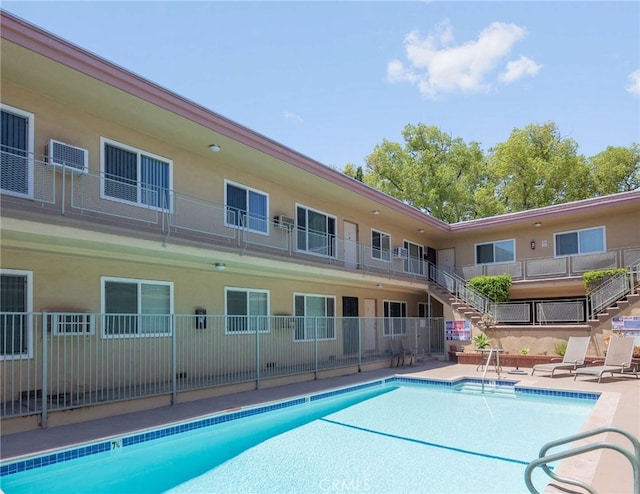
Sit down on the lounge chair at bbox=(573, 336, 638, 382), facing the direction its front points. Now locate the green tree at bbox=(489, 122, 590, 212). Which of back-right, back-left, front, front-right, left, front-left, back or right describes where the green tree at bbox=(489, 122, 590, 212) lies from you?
back-right

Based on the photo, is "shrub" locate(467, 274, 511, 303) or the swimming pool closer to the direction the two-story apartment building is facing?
the swimming pool

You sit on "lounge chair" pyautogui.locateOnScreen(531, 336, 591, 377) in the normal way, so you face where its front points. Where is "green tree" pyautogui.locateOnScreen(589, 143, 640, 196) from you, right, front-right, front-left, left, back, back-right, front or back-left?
back-right

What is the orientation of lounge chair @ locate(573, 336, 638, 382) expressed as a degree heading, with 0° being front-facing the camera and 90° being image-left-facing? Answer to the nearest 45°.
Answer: approximately 45°

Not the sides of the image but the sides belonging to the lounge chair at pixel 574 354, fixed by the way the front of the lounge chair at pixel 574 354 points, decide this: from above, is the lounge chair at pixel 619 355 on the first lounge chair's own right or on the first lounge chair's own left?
on the first lounge chair's own left

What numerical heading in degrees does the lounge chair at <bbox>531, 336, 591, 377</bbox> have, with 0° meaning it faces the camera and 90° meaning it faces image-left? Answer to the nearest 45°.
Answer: approximately 45°

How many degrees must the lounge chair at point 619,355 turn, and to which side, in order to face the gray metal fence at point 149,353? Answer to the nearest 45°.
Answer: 0° — it already faces it

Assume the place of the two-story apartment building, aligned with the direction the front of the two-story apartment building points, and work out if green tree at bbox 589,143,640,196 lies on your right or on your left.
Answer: on your left

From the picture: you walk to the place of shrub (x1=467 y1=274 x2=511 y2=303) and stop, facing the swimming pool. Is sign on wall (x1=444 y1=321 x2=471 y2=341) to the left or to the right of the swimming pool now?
right
